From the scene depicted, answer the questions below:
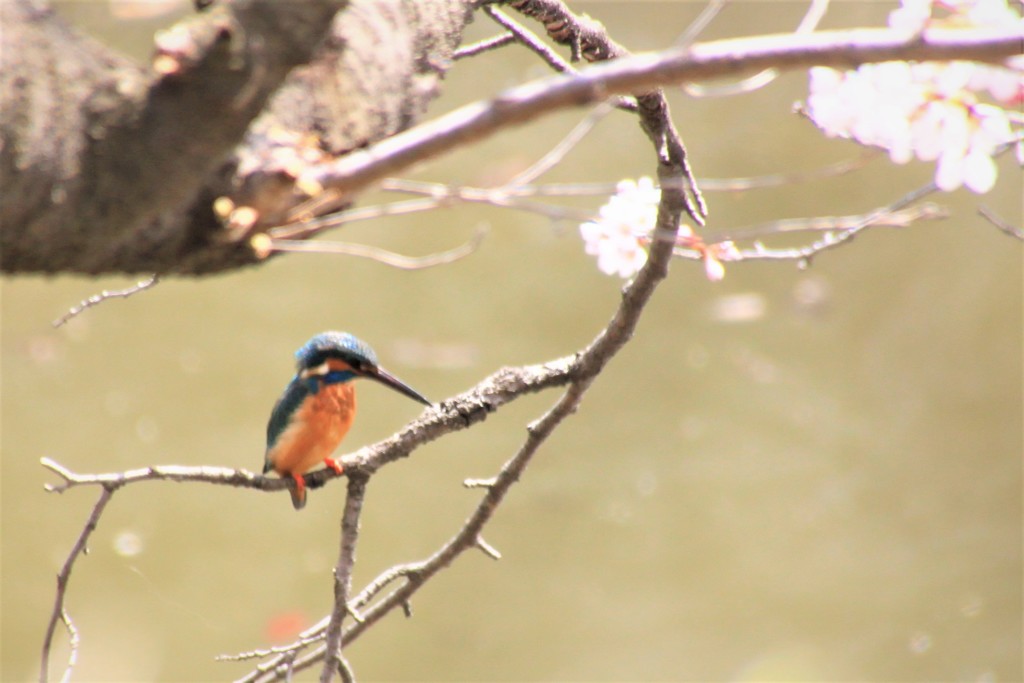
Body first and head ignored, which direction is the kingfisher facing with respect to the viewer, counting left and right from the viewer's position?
facing the viewer and to the right of the viewer

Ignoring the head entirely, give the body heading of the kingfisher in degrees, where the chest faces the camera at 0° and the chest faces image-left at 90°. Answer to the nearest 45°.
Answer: approximately 315°
